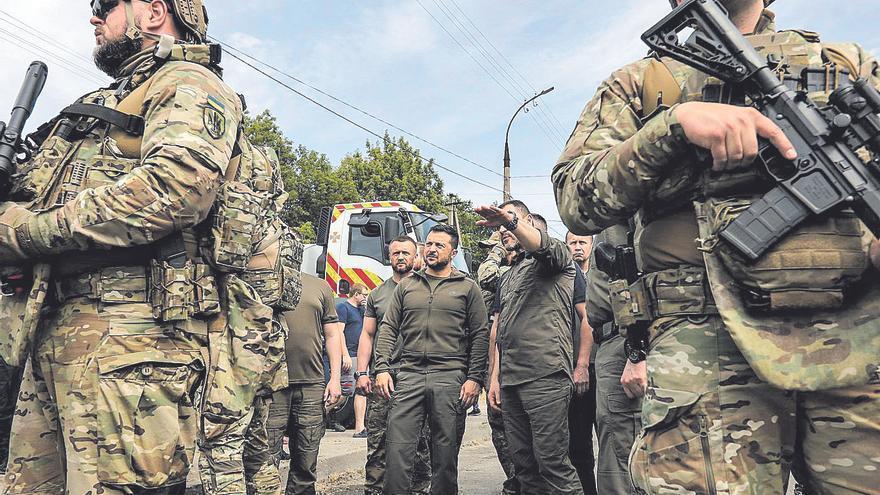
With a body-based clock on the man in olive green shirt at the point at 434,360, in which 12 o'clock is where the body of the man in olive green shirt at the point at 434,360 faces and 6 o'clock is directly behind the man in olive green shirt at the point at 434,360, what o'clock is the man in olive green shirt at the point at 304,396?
the man in olive green shirt at the point at 304,396 is roughly at 3 o'clock from the man in olive green shirt at the point at 434,360.

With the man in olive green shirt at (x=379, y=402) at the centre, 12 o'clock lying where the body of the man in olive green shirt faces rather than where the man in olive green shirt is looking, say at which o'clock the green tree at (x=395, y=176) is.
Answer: The green tree is roughly at 6 o'clock from the man in olive green shirt.

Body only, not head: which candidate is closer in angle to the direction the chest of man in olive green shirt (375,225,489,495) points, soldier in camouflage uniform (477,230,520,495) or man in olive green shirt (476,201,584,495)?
the man in olive green shirt

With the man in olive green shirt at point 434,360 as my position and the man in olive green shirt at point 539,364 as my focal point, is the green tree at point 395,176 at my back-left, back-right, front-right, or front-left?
back-left

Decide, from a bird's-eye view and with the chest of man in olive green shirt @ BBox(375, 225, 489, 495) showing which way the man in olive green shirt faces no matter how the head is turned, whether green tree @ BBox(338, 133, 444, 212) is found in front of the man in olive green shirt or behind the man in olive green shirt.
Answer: behind

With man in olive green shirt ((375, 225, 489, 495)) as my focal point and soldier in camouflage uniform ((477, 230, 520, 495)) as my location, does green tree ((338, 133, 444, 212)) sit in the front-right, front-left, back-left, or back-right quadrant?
back-right

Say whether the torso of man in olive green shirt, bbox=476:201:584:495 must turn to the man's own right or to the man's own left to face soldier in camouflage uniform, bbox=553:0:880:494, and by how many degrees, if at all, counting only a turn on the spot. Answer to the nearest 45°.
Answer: approximately 45° to the man's own left

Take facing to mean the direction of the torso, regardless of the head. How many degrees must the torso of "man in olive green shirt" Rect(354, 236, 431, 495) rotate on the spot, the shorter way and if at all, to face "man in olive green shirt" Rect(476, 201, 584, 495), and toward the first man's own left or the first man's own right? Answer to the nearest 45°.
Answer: approximately 45° to the first man's own left

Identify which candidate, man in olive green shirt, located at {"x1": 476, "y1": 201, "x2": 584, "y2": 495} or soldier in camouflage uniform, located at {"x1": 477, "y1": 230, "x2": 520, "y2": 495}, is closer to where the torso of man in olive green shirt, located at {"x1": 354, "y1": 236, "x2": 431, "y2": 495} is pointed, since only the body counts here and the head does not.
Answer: the man in olive green shirt

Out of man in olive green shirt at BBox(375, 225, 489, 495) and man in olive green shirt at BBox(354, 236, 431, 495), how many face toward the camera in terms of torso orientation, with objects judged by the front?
2

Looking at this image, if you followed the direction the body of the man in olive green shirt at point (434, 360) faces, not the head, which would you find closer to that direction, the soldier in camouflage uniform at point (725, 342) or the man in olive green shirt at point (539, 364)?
the soldier in camouflage uniform

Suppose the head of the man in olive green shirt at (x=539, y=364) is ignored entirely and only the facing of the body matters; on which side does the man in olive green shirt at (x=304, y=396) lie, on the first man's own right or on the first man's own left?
on the first man's own right

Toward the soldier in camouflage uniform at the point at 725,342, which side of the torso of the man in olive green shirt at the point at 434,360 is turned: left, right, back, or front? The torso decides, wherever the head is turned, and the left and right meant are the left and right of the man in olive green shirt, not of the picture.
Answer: front
